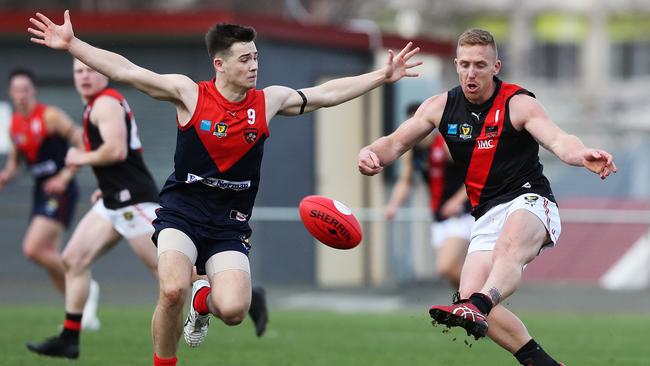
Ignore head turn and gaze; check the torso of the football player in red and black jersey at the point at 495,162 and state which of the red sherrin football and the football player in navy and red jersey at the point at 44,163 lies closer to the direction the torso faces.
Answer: the red sherrin football

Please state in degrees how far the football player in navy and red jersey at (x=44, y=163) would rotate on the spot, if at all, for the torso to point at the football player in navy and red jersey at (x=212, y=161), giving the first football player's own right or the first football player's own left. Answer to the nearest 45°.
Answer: approximately 45° to the first football player's own left

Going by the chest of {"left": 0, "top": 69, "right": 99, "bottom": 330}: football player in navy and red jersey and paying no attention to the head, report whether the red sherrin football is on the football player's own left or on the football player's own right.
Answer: on the football player's own left

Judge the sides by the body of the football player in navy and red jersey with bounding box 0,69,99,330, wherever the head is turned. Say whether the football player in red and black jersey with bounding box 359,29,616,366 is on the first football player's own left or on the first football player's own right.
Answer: on the first football player's own left

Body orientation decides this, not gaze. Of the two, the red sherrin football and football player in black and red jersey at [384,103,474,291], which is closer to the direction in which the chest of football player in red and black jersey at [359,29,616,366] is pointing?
the red sherrin football
